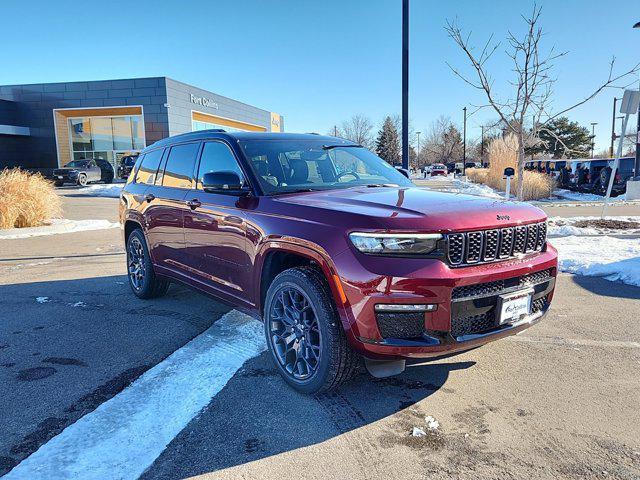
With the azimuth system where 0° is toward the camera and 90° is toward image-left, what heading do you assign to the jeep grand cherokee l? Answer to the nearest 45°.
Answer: approximately 315°

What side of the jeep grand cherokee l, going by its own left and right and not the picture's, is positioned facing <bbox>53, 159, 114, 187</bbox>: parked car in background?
back

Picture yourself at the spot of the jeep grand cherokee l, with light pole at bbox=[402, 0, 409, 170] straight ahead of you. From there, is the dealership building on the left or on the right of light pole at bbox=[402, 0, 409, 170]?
left

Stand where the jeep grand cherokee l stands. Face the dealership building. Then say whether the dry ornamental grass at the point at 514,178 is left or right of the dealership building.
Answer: right

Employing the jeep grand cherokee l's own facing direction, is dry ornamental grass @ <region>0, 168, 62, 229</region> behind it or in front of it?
behind

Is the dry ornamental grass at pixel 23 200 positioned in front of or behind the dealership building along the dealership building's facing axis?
in front

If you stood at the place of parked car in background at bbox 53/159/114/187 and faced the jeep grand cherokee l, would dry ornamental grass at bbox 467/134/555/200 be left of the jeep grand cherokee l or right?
left

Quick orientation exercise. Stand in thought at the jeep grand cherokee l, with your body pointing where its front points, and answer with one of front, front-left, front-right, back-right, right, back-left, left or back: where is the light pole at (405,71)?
back-left

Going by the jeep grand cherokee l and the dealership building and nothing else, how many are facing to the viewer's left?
0
